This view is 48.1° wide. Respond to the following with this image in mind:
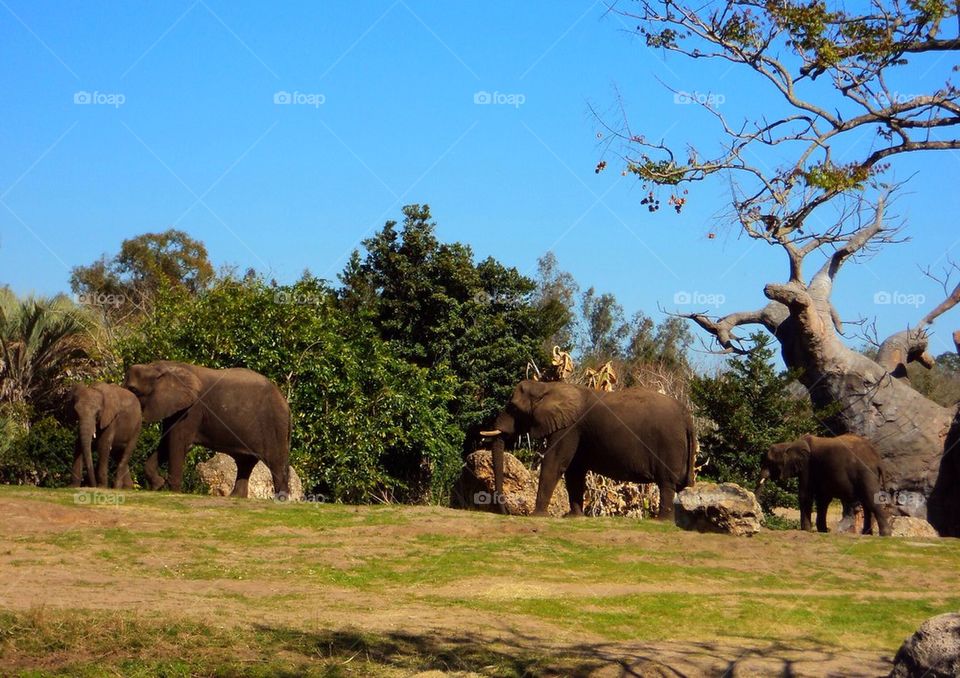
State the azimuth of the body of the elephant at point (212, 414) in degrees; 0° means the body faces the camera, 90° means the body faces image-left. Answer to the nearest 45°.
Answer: approximately 90°

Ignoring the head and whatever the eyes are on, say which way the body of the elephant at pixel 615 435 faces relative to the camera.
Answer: to the viewer's left

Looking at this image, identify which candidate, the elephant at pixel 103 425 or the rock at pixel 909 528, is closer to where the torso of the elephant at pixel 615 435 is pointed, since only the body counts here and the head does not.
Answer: the elephant

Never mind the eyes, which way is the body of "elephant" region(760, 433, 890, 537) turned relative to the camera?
to the viewer's left

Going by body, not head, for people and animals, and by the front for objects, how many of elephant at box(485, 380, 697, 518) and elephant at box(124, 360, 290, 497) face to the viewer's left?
2

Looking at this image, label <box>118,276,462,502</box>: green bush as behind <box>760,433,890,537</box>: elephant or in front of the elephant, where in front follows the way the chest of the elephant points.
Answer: in front

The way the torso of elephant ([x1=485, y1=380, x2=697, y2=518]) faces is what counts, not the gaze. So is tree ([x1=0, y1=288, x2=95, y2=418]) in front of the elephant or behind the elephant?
in front

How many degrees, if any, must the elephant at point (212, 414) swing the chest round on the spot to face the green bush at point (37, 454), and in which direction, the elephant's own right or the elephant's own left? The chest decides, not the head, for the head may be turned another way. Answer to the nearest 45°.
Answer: approximately 45° to the elephant's own right

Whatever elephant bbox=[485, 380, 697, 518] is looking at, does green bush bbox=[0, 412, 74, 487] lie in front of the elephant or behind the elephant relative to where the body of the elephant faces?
in front

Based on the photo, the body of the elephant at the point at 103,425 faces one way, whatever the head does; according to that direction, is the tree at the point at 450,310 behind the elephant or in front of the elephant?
behind

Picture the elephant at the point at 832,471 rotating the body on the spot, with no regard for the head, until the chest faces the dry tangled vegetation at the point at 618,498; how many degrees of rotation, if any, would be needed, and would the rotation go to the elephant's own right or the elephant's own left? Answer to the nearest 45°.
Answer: approximately 45° to the elephant's own right

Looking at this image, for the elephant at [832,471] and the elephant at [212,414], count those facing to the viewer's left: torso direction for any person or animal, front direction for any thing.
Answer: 2

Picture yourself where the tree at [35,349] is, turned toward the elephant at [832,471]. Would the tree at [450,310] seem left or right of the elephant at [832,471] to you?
left
